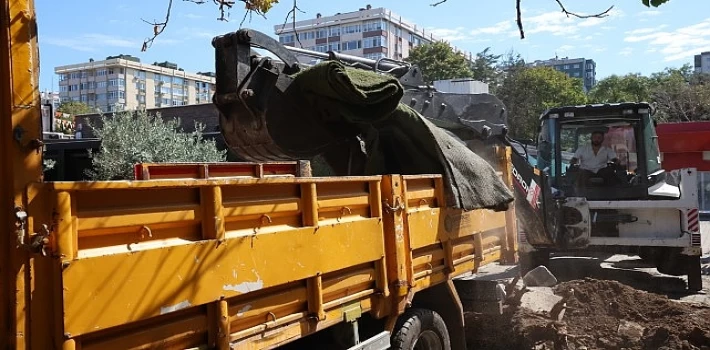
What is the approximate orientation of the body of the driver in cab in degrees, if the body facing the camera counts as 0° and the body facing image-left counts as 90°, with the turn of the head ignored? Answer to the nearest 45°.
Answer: approximately 0°

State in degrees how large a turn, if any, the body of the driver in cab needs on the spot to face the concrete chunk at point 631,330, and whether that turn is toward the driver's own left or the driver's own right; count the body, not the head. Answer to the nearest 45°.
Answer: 0° — they already face it
